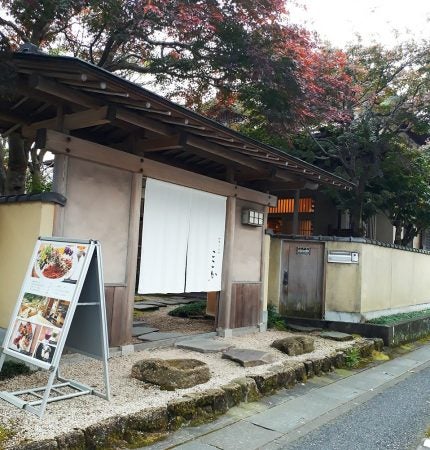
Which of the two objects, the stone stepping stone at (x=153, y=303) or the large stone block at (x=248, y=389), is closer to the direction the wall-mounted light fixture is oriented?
the large stone block

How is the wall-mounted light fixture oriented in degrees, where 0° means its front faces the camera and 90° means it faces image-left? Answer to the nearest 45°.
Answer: approximately 315°

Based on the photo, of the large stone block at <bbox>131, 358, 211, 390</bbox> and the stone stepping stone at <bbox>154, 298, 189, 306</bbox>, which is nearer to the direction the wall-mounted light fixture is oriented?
the large stone block

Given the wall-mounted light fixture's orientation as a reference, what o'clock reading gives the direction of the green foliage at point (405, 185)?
The green foliage is roughly at 9 o'clock from the wall-mounted light fixture.

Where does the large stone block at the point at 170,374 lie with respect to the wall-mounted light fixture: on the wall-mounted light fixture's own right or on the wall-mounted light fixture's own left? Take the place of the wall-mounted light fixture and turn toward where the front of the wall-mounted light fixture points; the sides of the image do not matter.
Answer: on the wall-mounted light fixture's own right

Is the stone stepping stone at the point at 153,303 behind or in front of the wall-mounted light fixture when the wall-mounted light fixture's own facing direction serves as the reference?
behind

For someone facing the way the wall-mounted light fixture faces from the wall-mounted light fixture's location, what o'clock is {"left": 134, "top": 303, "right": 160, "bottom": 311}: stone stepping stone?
The stone stepping stone is roughly at 6 o'clock from the wall-mounted light fixture.

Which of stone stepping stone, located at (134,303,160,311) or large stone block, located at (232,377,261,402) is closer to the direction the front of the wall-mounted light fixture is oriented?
the large stone block

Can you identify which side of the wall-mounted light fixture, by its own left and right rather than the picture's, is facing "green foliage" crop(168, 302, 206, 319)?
back

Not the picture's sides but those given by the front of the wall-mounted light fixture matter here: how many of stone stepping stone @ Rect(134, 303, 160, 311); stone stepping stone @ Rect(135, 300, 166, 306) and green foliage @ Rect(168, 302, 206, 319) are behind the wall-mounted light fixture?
3
